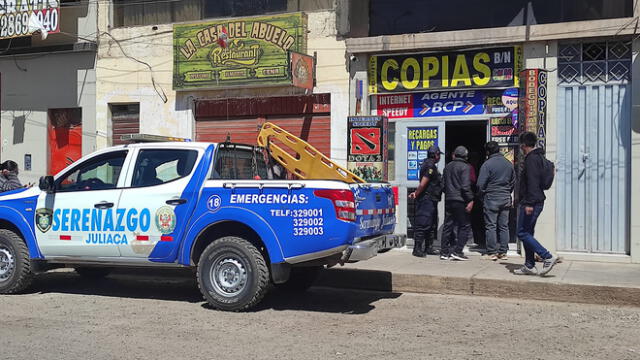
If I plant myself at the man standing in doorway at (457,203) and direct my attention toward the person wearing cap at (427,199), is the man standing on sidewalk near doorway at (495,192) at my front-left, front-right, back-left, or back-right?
back-right

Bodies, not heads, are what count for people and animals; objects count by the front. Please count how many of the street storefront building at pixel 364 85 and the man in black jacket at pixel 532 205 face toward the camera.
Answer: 1

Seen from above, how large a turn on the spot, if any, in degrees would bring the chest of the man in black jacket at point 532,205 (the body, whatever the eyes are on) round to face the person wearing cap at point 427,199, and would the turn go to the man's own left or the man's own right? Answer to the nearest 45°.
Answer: approximately 45° to the man's own right

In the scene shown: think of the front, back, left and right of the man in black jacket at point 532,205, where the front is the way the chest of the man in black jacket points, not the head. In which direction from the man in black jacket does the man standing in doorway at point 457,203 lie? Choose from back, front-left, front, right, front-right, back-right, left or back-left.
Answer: front-right

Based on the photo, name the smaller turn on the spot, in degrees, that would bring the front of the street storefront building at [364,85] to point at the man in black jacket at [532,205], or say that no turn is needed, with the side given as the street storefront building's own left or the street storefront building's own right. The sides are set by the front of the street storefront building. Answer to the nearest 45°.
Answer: approximately 45° to the street storefront building's own left

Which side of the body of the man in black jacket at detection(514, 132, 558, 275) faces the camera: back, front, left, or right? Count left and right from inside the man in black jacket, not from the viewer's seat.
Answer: left

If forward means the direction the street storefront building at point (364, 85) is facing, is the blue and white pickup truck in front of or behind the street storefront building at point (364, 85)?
in front

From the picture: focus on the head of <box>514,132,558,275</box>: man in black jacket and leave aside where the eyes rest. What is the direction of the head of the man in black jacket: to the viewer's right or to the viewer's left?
to the viewer's left

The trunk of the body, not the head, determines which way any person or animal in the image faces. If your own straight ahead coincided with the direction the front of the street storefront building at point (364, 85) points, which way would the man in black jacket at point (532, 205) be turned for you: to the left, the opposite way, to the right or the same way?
to the right

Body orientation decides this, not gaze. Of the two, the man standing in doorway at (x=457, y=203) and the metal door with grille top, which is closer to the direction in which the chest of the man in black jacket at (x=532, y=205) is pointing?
the man standing in doorway

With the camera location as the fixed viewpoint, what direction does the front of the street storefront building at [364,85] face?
facing the viewer
